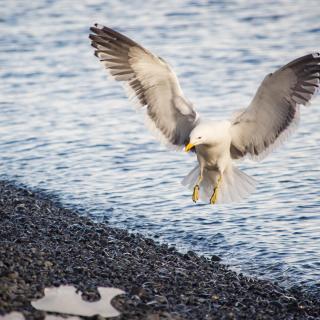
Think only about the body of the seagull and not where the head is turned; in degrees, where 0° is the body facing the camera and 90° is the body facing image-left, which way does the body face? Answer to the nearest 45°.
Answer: approximately 45°
